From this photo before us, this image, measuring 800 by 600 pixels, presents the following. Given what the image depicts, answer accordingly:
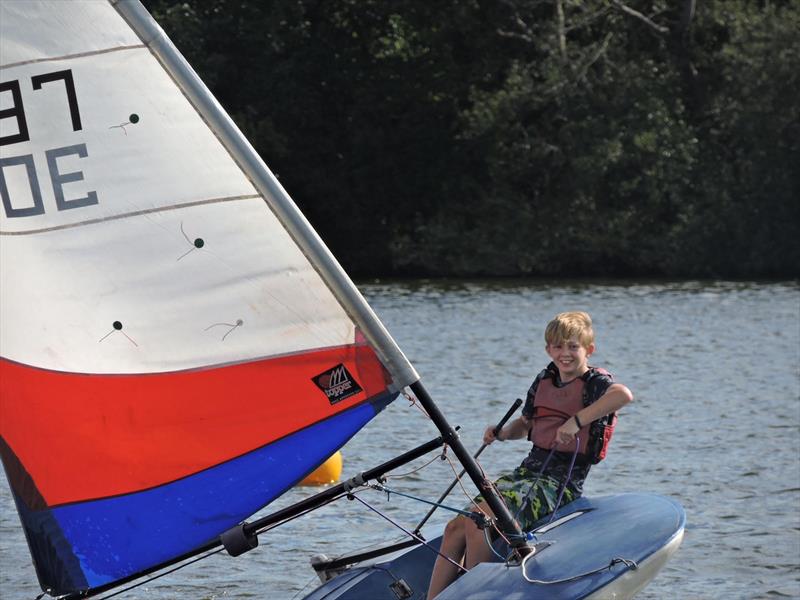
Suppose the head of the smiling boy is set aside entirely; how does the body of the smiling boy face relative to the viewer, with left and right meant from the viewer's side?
facing the viewer and to the left of the viewer

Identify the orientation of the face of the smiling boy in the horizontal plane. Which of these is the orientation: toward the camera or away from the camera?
toward the camera

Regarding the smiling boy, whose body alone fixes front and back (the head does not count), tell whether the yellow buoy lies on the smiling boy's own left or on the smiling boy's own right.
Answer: on the smiling boy's own right
